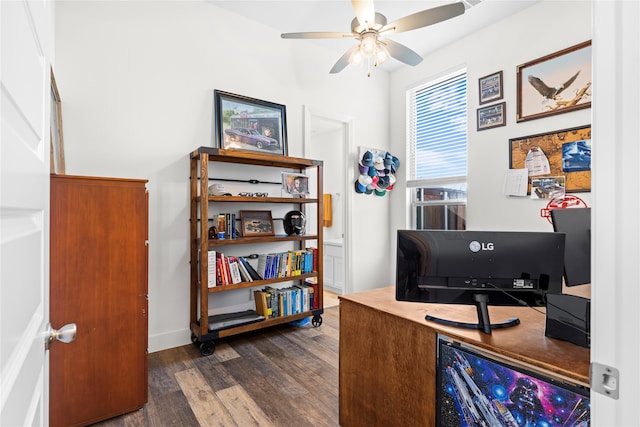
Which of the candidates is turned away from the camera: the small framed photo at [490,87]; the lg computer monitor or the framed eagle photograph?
the lg computer monitor

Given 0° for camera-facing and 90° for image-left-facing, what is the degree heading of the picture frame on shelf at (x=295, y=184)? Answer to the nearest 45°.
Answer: approximately 315°

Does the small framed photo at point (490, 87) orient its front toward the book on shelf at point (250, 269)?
yes

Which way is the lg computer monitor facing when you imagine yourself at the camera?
facing away from the viewer

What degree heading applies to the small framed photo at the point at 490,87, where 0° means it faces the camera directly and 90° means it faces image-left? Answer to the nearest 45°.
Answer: approximately 45°

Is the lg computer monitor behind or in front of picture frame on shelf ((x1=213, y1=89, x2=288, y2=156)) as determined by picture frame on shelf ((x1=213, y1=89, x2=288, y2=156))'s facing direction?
in front

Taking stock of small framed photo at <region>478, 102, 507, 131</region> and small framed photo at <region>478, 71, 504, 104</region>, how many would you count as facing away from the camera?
0

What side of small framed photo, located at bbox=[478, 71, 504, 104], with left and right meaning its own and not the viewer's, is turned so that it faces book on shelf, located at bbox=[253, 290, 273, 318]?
front

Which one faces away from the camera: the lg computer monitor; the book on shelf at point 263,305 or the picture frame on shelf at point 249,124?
the lg computer monitor

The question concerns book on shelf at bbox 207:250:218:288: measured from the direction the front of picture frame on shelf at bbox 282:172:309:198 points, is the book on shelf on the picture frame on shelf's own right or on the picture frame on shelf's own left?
on the picture frame on shelf's own right
